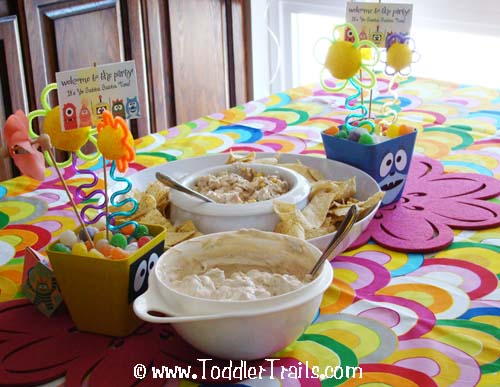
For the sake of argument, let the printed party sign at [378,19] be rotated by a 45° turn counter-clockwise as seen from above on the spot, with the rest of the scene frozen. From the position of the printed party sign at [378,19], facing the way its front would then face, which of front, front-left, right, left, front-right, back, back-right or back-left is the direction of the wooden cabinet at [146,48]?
back

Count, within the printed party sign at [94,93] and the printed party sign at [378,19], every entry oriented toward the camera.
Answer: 2

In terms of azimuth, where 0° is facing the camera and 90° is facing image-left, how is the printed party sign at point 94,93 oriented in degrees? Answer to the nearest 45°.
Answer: approximately 0°

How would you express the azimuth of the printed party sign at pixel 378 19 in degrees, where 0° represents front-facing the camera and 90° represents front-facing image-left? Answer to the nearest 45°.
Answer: approximately 0°
